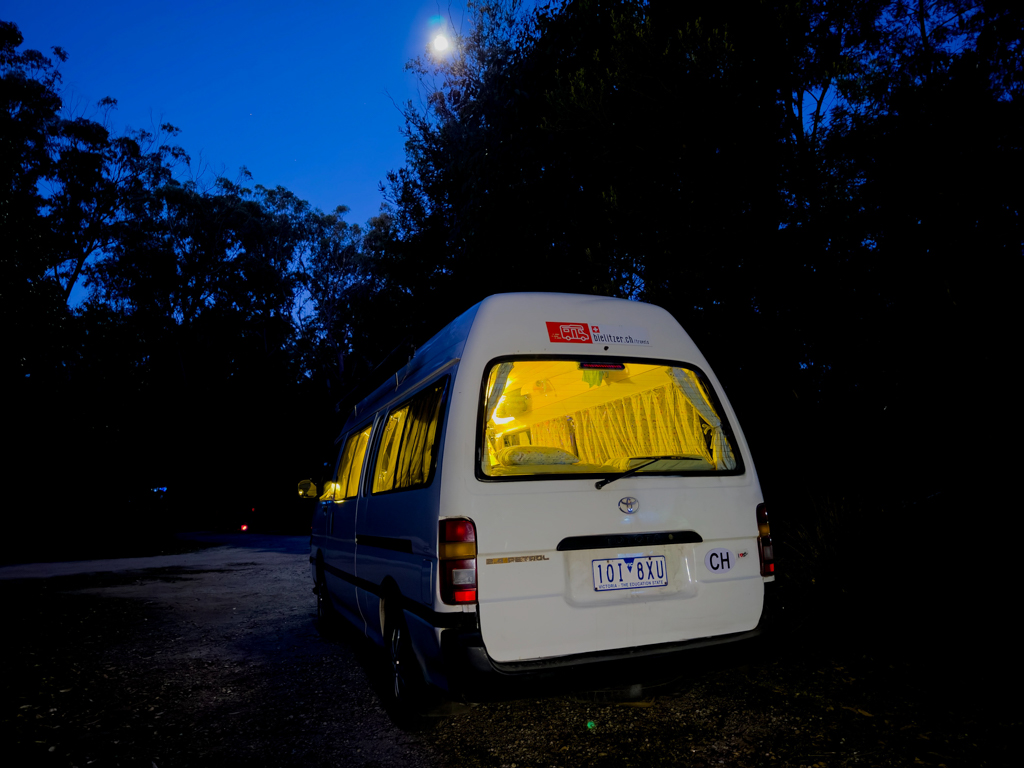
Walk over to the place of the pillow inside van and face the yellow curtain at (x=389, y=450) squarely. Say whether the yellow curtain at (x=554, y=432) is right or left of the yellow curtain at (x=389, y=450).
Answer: right

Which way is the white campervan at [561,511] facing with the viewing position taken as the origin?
facing away from the viewer and to the left of the viewer

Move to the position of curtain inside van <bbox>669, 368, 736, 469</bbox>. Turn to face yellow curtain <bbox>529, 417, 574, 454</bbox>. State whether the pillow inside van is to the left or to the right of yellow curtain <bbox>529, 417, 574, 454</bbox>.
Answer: left
